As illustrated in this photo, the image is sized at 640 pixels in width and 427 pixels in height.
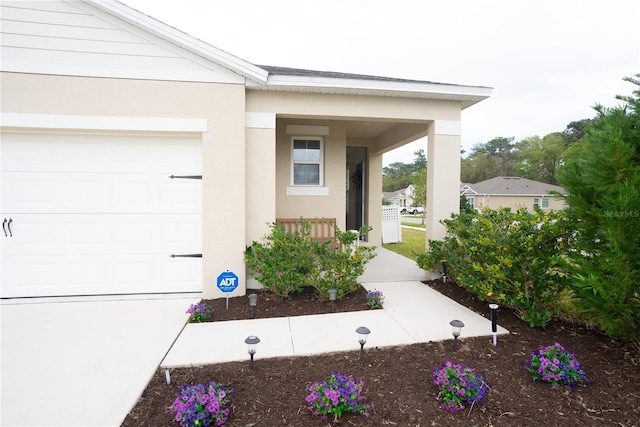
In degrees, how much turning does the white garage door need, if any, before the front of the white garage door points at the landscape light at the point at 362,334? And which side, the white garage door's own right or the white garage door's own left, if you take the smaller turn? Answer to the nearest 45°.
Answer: approximately 45° to the white garage door's own left

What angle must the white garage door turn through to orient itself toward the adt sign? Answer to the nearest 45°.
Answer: approximately 45° to its left

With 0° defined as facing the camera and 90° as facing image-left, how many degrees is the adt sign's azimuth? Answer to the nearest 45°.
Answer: approximately 0°

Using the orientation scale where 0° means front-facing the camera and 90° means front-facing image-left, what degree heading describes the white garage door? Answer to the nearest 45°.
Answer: approximately 0°

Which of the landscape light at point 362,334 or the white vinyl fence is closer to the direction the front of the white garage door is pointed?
the landscape light

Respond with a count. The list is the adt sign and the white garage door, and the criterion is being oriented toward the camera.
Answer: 2

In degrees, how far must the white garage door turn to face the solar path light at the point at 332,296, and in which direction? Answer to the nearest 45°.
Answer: approximately 45° to its left

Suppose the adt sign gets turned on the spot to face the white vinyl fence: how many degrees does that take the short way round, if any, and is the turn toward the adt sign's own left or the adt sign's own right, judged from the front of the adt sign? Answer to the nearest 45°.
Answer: approximately 135° to the adt sign's own left

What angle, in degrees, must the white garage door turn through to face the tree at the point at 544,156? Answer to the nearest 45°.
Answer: approximately 90° to its left

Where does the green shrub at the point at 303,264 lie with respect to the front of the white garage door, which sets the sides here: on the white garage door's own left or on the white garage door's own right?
on the white garage door's own left

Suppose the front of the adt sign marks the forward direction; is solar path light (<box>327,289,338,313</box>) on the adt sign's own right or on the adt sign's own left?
on the adt sign's own left
